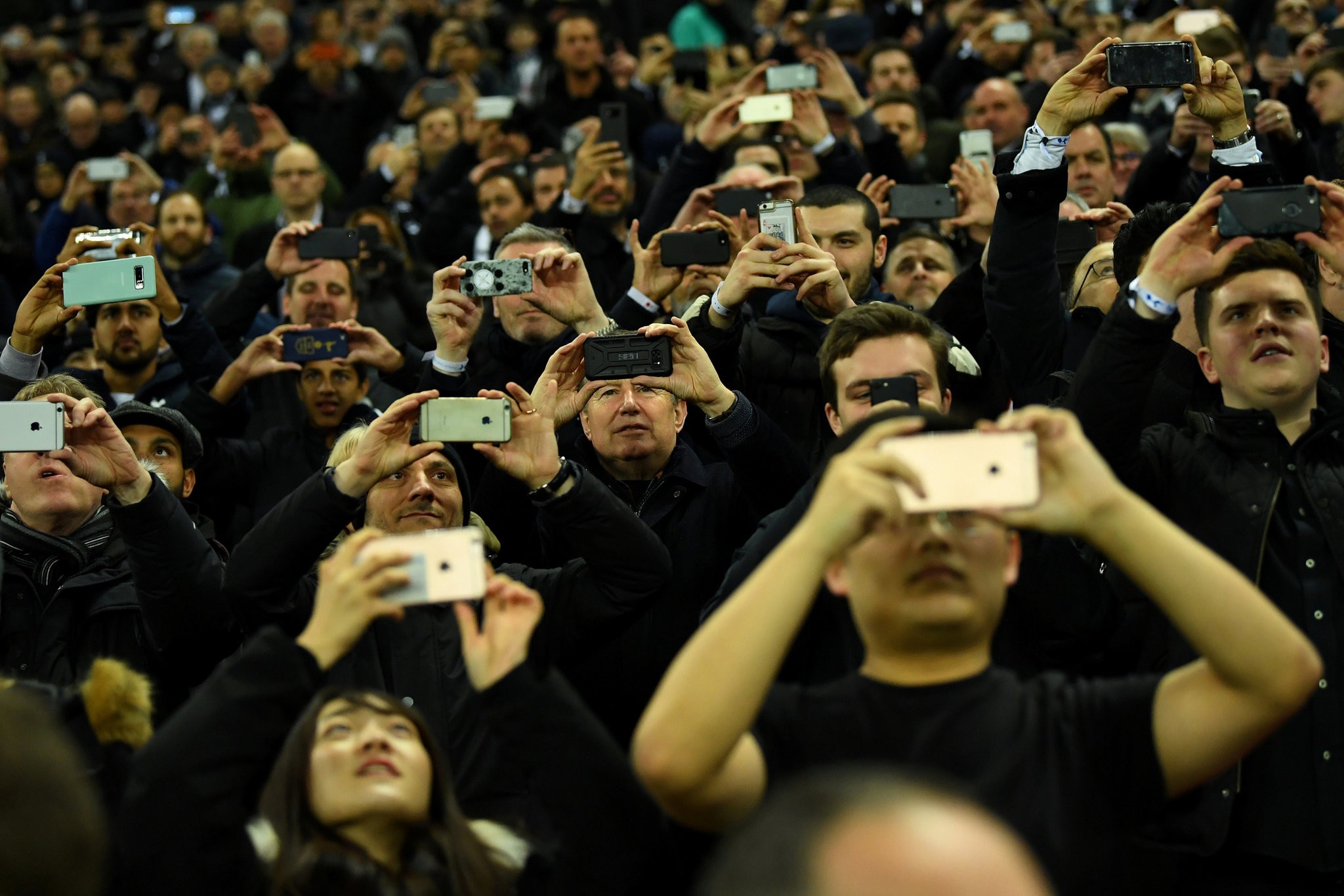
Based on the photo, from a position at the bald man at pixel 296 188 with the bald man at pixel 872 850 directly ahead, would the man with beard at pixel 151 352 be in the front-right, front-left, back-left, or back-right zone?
front-right

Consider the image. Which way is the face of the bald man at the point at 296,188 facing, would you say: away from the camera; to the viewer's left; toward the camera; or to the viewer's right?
toward the camera

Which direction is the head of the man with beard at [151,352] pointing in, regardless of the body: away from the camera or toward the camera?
toward the camera

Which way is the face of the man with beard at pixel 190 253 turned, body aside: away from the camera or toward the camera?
toward the camera

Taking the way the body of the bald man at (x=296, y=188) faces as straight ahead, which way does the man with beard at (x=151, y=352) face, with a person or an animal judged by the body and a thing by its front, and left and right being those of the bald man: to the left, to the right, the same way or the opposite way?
the same way

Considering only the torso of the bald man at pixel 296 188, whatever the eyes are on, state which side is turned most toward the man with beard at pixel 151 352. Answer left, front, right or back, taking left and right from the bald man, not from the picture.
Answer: front

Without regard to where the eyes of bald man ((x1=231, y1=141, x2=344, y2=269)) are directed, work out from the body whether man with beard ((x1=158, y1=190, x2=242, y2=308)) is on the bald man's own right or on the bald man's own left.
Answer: on the bald man's own right

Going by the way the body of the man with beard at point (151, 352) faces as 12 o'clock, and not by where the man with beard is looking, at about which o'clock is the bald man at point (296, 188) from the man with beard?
The bald man is roughly at 7 o'clock from the man with beard.

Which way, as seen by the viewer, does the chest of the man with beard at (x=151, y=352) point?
toward the camera

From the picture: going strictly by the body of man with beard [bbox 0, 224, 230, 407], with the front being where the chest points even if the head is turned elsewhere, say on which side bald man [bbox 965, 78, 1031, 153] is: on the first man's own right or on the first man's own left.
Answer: on the first man's own left

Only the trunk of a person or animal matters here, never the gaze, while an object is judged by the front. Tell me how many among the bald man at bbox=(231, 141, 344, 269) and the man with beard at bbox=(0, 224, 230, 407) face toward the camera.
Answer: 2

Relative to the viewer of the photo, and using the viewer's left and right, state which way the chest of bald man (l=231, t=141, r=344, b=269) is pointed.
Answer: facing the viewer
